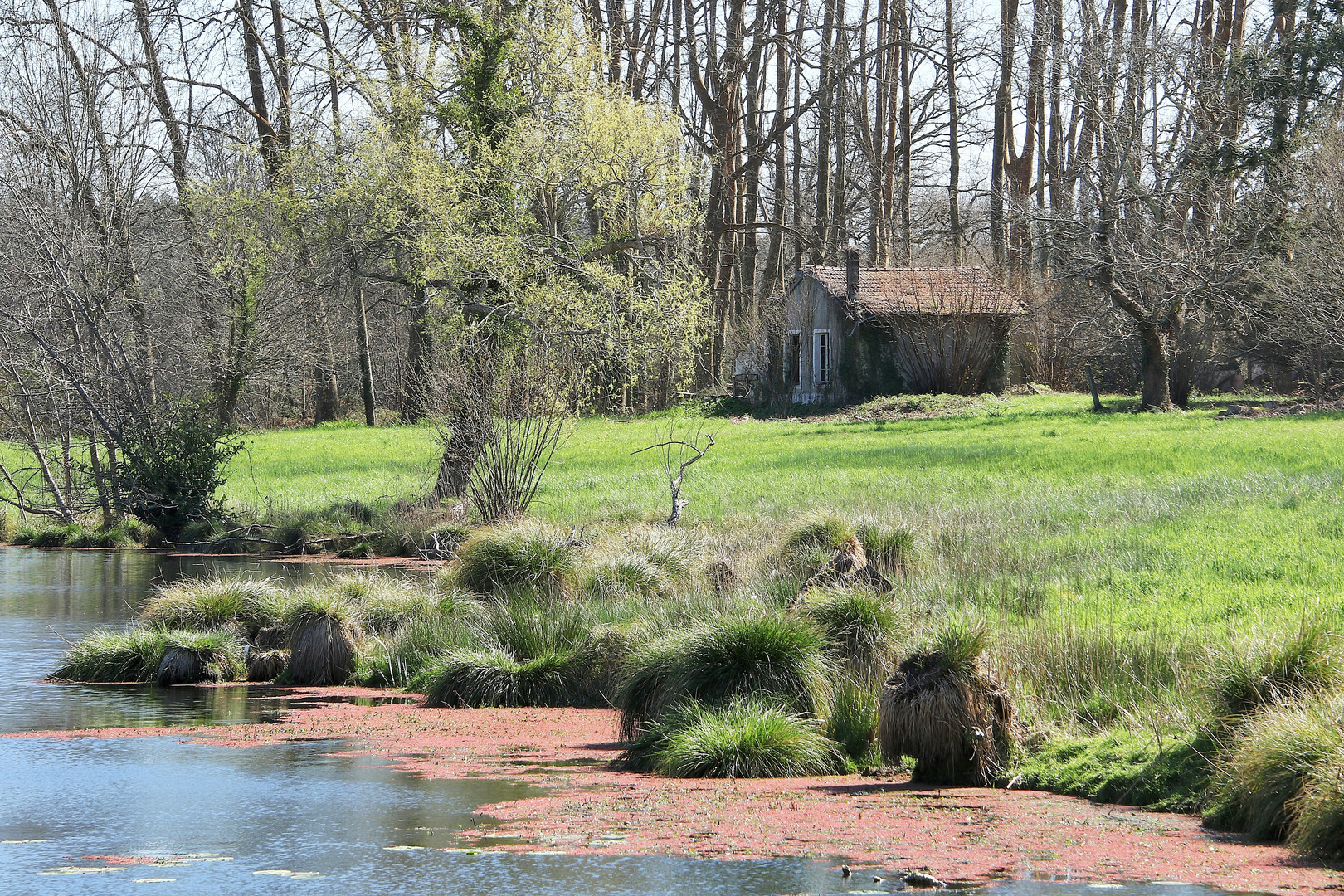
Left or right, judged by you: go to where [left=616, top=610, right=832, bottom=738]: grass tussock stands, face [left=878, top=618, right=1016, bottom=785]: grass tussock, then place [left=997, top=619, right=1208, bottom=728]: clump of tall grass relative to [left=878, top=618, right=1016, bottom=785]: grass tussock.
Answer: left

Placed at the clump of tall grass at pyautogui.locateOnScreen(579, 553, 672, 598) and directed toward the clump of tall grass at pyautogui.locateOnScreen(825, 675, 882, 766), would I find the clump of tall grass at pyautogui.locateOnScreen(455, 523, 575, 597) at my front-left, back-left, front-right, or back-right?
back-right

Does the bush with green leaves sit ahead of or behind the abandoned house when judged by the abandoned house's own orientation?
ahead

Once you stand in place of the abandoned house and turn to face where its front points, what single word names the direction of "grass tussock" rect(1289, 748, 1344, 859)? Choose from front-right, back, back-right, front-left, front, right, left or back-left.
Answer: front-left

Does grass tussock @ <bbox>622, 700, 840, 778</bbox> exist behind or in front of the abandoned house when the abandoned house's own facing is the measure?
in front

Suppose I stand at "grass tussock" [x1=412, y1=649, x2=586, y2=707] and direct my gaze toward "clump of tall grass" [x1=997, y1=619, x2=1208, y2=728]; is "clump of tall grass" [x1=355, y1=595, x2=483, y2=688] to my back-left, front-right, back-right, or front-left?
back-left

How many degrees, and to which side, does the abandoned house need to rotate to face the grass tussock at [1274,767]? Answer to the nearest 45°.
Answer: approximately 45° to its left

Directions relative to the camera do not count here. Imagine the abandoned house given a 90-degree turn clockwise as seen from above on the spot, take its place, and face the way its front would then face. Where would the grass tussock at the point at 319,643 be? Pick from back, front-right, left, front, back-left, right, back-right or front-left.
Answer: back-left

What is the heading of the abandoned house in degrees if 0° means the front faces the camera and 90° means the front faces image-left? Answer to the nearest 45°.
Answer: approximately 45°

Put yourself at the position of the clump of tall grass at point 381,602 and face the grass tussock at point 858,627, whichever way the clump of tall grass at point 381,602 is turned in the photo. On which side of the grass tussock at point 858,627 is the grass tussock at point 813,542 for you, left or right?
left

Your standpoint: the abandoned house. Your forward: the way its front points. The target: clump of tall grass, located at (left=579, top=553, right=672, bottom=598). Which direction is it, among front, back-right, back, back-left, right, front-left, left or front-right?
front-left
